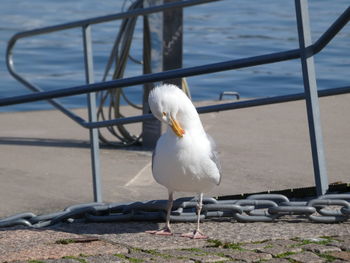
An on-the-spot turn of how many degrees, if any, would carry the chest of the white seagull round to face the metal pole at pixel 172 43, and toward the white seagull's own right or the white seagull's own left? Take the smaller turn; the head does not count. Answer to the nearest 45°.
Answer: approximately 135° to the white seagull's own right

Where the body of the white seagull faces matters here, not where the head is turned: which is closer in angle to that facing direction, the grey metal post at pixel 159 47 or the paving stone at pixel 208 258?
the paving stone

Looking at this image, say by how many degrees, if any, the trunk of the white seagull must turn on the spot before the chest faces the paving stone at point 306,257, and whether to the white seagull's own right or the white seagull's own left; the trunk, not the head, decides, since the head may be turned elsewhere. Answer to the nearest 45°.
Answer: approximately 90° to the white seagull's own left

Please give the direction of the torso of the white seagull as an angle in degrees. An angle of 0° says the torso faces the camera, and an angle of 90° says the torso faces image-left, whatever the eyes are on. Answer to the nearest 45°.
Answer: approximately 45°

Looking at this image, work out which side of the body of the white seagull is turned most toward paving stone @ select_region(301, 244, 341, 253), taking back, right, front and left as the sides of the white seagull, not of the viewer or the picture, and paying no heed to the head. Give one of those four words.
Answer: left
